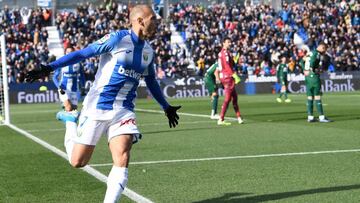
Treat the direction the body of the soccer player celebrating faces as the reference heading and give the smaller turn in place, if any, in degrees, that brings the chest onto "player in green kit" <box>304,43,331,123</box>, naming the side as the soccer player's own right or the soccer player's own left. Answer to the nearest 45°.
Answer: approximately 90° to the soccer player's own left

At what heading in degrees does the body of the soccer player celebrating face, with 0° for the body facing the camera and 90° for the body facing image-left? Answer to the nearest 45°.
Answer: approximately 315°
